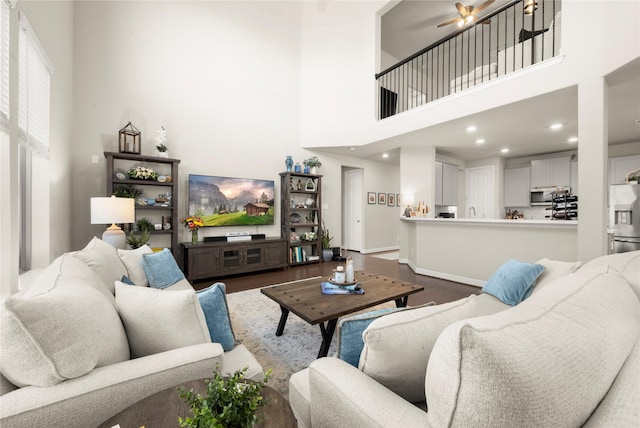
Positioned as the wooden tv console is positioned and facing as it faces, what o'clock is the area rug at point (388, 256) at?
The area rug is roughly at 10 o'clock from the wooden tv console.

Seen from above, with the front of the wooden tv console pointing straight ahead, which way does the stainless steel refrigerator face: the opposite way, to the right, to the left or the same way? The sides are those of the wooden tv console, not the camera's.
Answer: to the right

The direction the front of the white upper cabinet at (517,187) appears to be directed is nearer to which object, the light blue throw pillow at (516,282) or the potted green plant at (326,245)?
the light blue throw pillow

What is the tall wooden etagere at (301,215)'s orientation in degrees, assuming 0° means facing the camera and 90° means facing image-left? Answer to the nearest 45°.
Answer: approximately 315°

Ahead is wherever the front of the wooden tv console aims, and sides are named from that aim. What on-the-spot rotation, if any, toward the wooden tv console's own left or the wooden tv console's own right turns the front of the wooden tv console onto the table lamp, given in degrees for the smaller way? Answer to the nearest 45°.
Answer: approximately 90° to the wooden tv console's own right

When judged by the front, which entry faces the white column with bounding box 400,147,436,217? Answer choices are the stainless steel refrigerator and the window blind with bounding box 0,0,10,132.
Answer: the window blind

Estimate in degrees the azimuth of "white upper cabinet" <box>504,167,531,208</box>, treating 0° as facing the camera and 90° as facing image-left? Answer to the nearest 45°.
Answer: approximately 0°

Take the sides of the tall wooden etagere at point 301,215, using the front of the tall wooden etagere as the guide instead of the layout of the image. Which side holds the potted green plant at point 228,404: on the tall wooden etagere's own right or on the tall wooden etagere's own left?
on the tall wooden etagere's own right

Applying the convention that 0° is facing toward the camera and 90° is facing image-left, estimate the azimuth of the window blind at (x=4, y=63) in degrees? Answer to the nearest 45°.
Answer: approximately 270°

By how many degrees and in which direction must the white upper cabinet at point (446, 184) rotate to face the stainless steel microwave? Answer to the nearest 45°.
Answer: approximately 90° to its left

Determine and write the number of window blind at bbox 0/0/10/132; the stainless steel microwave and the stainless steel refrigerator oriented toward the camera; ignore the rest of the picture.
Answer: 2

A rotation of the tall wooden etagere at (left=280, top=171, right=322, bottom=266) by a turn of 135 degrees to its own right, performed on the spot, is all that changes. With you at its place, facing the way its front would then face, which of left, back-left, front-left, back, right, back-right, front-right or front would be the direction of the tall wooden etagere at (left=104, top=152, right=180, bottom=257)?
front-left

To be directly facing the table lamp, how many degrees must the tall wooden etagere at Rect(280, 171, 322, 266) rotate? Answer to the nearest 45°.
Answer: approximately 90° to its right
